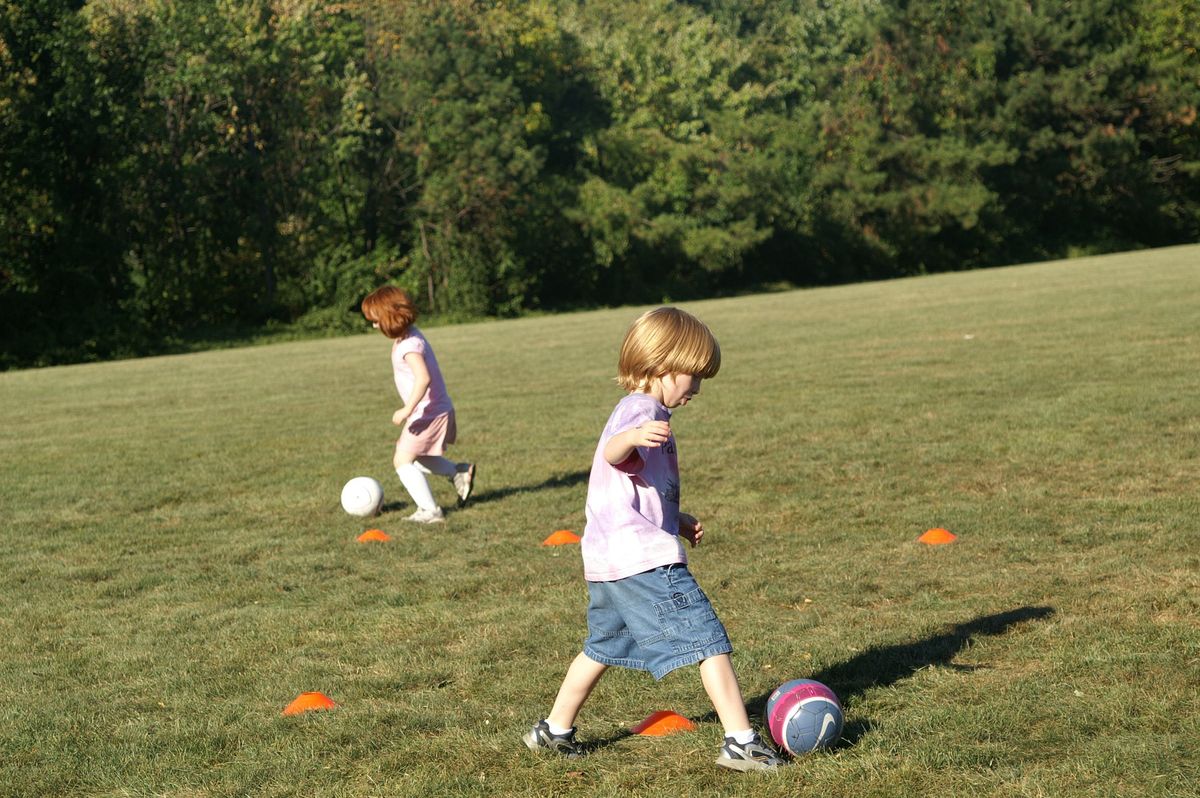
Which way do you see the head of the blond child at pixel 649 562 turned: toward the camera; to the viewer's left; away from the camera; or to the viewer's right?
to the viewer's right

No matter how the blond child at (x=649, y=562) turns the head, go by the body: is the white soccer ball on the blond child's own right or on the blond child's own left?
on the blond child's own left

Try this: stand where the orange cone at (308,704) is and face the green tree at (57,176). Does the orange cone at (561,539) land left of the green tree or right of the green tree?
right

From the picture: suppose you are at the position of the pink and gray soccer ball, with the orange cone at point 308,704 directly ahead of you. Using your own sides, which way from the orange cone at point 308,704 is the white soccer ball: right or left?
right

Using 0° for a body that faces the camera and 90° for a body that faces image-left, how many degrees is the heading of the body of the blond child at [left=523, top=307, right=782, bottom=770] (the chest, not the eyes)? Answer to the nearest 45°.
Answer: approximately 270°
